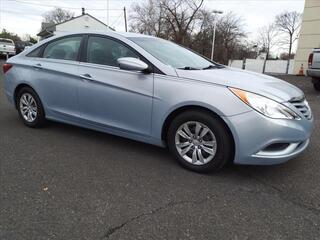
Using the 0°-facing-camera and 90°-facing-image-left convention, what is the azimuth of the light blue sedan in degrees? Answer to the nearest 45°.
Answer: approximately 315°

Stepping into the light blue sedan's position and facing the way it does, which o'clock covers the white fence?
The white fence is roughly at 8 o'clock from the light blue sedan.

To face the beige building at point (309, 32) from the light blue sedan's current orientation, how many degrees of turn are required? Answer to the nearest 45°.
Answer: approximately 90° to its left
